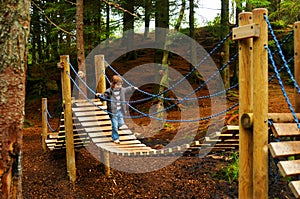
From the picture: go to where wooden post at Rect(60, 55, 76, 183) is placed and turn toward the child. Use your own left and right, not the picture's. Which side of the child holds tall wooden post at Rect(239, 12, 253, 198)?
right

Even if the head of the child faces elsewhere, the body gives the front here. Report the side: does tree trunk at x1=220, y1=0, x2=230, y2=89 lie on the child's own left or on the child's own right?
on the child's own left

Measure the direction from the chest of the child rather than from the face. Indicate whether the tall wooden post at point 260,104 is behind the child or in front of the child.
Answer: in front

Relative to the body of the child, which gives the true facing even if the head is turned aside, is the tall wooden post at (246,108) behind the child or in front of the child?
in front

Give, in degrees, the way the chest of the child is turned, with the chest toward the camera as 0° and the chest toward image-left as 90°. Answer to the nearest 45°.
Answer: approximately 315°

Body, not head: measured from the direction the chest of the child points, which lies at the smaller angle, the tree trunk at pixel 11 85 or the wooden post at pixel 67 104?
the tree trunk

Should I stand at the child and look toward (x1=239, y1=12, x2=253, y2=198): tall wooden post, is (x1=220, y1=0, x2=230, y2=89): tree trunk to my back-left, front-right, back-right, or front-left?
back-left

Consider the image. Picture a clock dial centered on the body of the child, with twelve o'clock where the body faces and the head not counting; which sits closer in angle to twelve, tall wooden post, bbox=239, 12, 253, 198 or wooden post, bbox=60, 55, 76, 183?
the tall wooden post

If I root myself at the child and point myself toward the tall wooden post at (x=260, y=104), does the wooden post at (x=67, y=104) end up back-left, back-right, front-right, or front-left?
back-right
